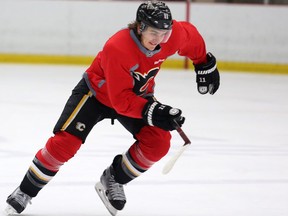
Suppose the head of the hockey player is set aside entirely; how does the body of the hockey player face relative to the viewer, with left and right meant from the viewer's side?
facing the viewer and to the right of the viewer

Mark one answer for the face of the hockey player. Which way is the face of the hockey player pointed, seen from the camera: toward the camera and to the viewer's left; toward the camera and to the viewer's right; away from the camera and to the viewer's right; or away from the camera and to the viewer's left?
toward the camera and to the viewer's right
